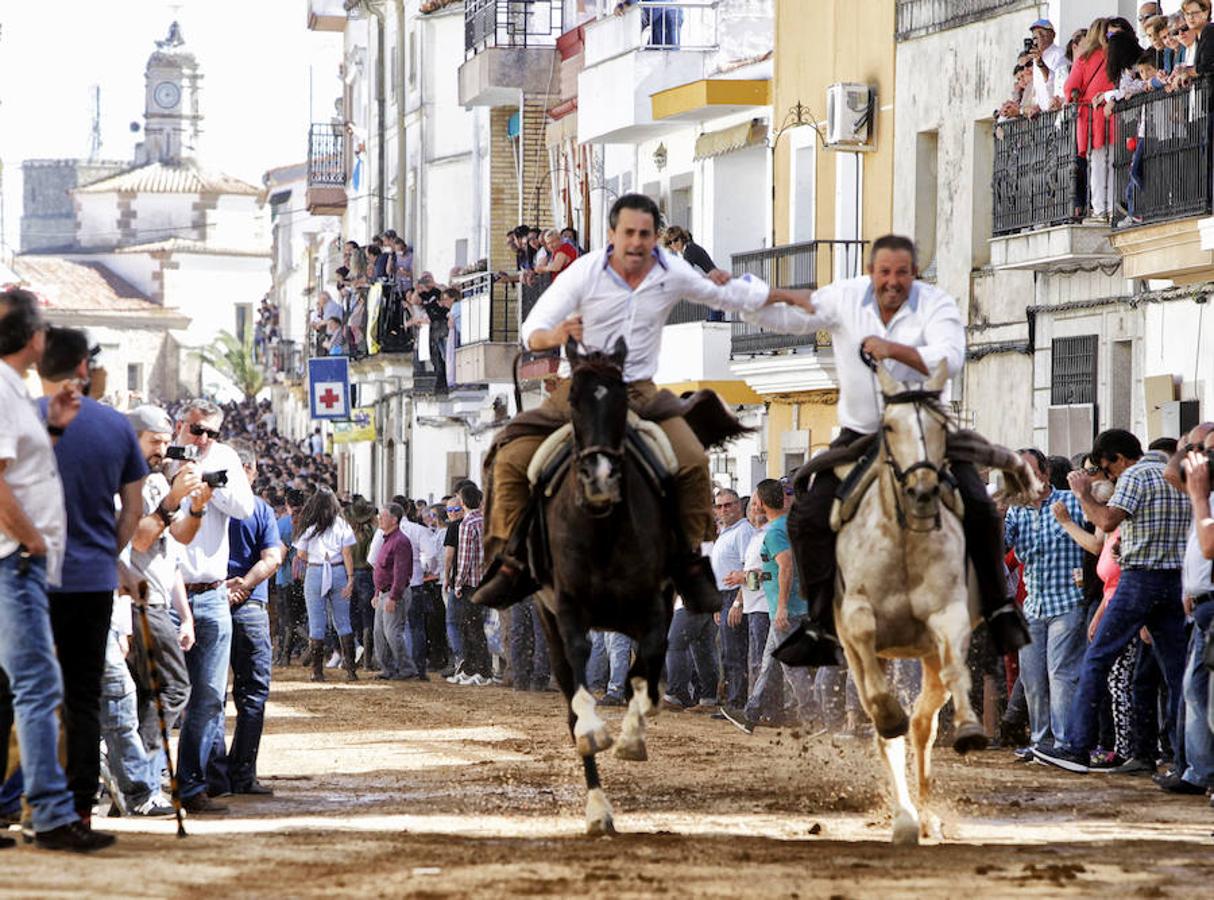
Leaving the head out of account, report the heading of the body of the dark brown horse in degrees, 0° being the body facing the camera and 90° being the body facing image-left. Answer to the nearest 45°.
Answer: approximately 0°

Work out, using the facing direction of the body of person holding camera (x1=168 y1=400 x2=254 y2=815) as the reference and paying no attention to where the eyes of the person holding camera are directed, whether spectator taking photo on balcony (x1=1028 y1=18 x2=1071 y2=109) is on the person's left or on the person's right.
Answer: on the person's left

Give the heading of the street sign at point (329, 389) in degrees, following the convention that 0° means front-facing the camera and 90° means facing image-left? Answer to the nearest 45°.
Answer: approximately 0°

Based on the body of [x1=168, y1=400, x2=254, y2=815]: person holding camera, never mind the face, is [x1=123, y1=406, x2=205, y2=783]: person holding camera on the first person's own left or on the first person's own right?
on the first person's own right

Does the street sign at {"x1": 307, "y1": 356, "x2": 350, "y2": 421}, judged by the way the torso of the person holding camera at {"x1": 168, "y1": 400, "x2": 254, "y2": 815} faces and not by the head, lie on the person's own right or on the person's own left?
on the person's own left

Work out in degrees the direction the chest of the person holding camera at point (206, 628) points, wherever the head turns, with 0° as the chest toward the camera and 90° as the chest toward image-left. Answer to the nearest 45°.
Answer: approximately 315°

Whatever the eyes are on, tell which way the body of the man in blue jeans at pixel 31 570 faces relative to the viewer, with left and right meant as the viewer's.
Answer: facing to the right of the viewer
